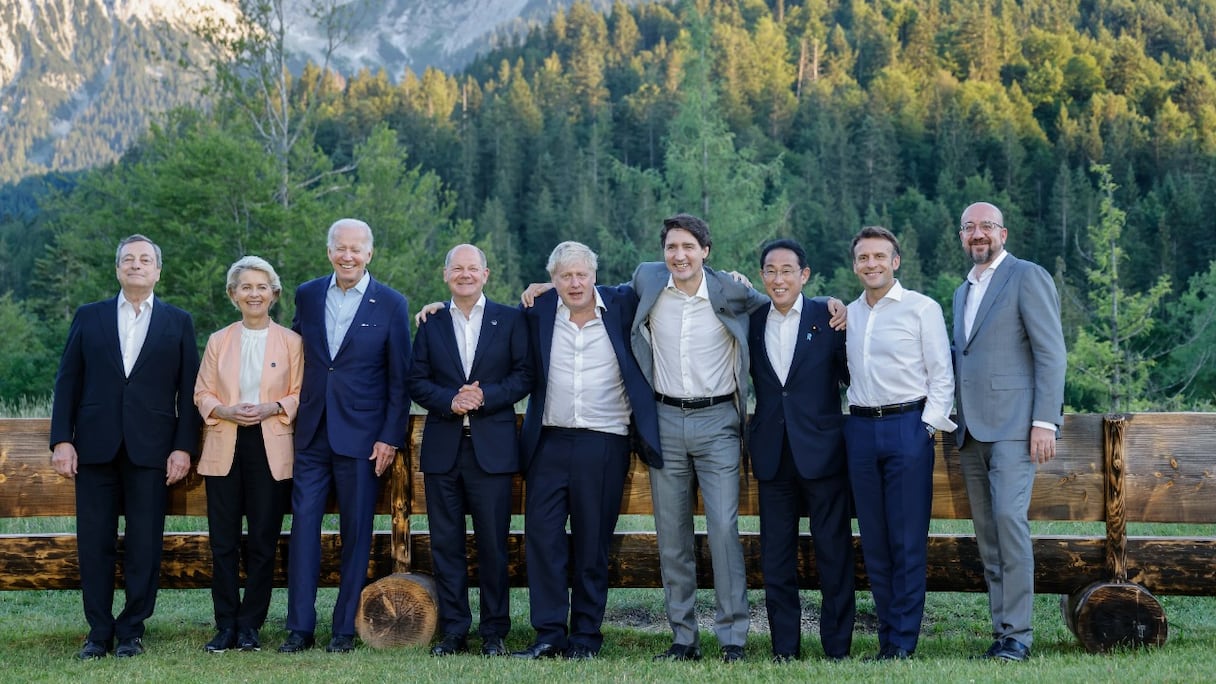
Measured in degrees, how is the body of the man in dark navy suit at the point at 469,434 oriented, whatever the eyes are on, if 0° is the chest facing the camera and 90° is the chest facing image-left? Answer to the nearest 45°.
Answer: approximately 0°

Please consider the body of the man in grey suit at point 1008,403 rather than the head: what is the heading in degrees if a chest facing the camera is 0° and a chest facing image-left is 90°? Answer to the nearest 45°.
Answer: approximately 45°

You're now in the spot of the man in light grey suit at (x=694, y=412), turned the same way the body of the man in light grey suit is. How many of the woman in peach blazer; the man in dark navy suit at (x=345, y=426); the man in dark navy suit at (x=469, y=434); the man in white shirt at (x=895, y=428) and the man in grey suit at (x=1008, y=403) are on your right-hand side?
3

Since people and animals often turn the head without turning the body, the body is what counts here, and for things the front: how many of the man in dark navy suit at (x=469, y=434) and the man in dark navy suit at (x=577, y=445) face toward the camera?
2

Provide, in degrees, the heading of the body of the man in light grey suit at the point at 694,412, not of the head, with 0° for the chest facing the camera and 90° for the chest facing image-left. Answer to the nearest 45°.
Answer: approximately 0°
